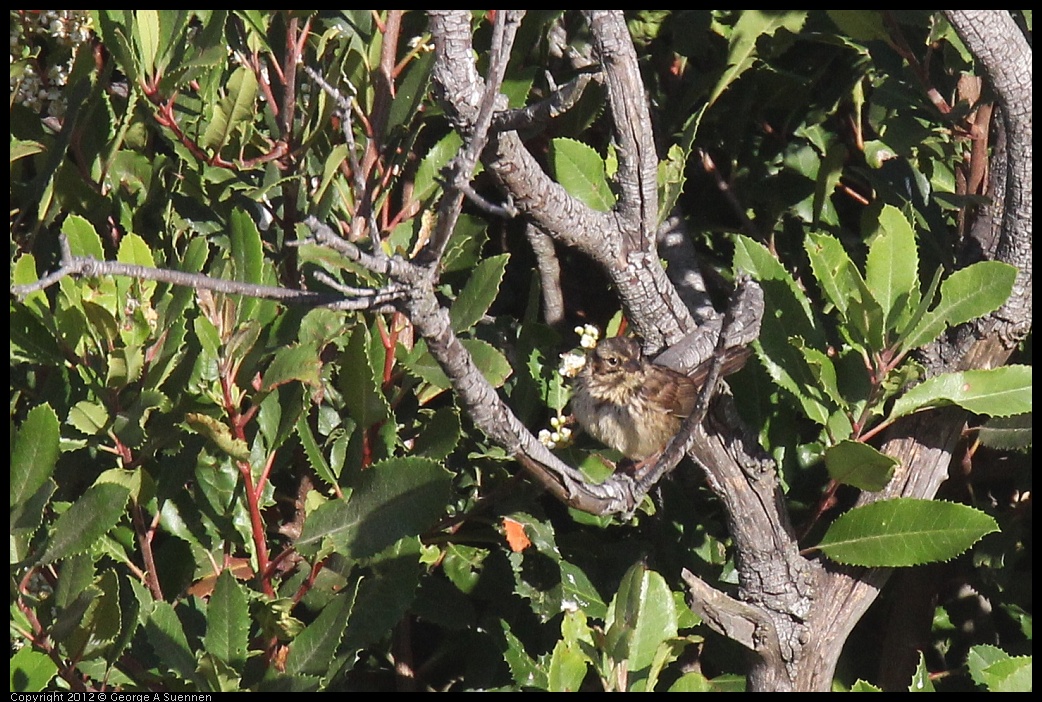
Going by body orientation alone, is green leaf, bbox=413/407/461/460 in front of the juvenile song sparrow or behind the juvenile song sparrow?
in front

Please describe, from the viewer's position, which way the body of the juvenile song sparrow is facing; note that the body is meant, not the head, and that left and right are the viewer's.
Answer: facing the viewer and to the left of the viewer

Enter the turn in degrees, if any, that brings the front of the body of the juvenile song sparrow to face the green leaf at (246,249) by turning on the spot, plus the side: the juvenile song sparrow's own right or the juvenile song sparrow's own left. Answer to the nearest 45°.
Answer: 0° — it already faces it

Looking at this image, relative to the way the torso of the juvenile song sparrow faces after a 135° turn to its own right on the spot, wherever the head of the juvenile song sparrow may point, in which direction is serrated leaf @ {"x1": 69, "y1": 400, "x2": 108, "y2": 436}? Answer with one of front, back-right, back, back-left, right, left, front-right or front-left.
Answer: back-left

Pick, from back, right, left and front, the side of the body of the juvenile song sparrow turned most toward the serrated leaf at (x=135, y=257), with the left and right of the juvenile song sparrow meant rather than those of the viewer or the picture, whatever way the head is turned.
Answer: front

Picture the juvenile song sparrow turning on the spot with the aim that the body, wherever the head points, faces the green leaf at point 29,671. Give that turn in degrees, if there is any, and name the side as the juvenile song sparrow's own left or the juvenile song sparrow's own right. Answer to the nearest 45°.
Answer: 0° — it already faces it

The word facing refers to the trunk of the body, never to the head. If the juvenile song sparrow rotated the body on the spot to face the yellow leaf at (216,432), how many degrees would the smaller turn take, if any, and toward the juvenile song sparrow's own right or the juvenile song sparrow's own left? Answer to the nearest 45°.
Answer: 0° — it already faces it

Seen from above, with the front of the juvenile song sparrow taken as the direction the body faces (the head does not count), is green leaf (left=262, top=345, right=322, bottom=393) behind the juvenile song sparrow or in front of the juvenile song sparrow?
in front

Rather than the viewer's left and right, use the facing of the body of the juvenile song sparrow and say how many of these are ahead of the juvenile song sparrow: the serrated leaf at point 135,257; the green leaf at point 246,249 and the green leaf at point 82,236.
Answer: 3
